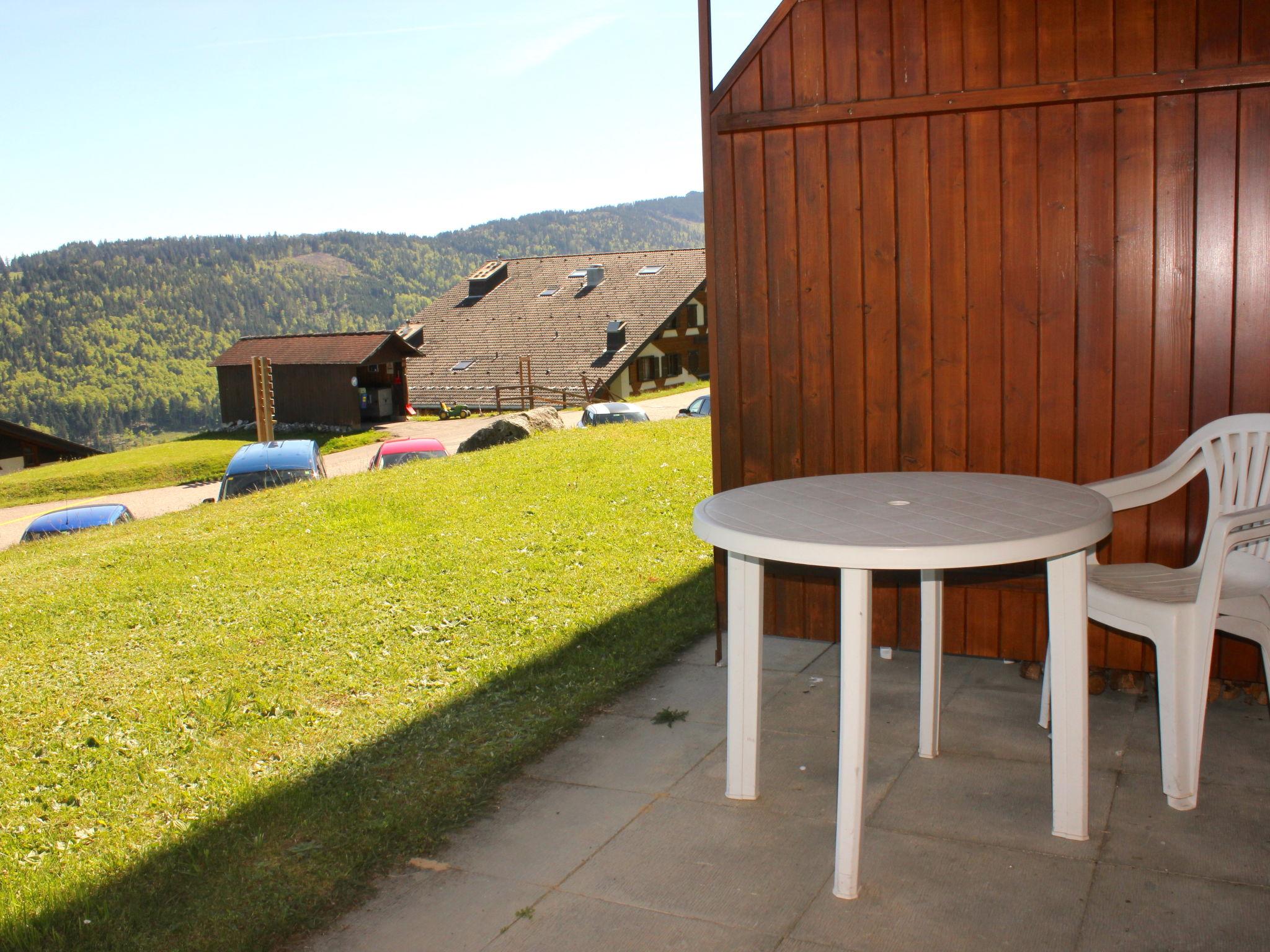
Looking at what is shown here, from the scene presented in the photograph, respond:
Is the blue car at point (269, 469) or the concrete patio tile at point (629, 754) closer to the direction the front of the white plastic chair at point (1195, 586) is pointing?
the concrete patio tile

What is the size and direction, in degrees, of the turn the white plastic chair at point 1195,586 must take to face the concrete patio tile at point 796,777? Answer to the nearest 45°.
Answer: approximately 45° to its right

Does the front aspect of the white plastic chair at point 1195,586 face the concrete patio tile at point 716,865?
yes

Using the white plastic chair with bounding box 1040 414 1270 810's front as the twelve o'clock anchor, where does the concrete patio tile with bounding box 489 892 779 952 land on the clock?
The concrete patio tile is roughly at 12 o'clock from the white plastic chair.

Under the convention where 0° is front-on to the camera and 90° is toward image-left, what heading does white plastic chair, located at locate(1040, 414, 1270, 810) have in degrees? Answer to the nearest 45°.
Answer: approximately 45°

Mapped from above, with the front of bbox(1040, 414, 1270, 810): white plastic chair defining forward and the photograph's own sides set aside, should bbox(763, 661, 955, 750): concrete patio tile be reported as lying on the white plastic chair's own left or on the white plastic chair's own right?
on the white plastic chair's own right

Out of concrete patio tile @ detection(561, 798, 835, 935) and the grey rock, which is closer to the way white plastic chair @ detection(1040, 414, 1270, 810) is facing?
the concrete patio tile

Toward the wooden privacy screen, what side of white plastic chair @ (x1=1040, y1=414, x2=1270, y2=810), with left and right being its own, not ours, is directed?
right

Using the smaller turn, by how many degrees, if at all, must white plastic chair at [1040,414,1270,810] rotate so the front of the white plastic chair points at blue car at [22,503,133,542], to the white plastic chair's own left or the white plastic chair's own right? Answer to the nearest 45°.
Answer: approximately 90° to the white plastic chair's own right
